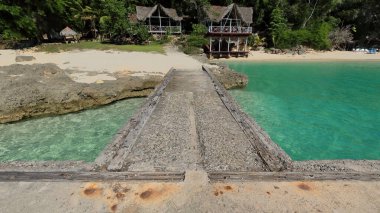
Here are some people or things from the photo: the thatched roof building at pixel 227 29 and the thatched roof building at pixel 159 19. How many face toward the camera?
2

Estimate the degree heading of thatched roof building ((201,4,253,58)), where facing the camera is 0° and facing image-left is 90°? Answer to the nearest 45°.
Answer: approximately 0°

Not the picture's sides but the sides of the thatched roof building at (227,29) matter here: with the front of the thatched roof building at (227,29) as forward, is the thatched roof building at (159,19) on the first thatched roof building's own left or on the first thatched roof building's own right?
on the first thatched roof building's own right

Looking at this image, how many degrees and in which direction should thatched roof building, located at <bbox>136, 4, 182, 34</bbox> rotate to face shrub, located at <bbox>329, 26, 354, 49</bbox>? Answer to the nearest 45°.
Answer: approximately 90° to its left

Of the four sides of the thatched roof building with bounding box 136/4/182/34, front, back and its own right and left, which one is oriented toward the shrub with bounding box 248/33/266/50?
left

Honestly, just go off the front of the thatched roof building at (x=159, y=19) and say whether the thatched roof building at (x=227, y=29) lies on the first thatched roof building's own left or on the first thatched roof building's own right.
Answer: on the first thatched roof building's own left

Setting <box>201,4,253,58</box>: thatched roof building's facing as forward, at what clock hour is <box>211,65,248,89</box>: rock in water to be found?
The rock in water is roughly at 12 o'clock from the thatched roof building.
